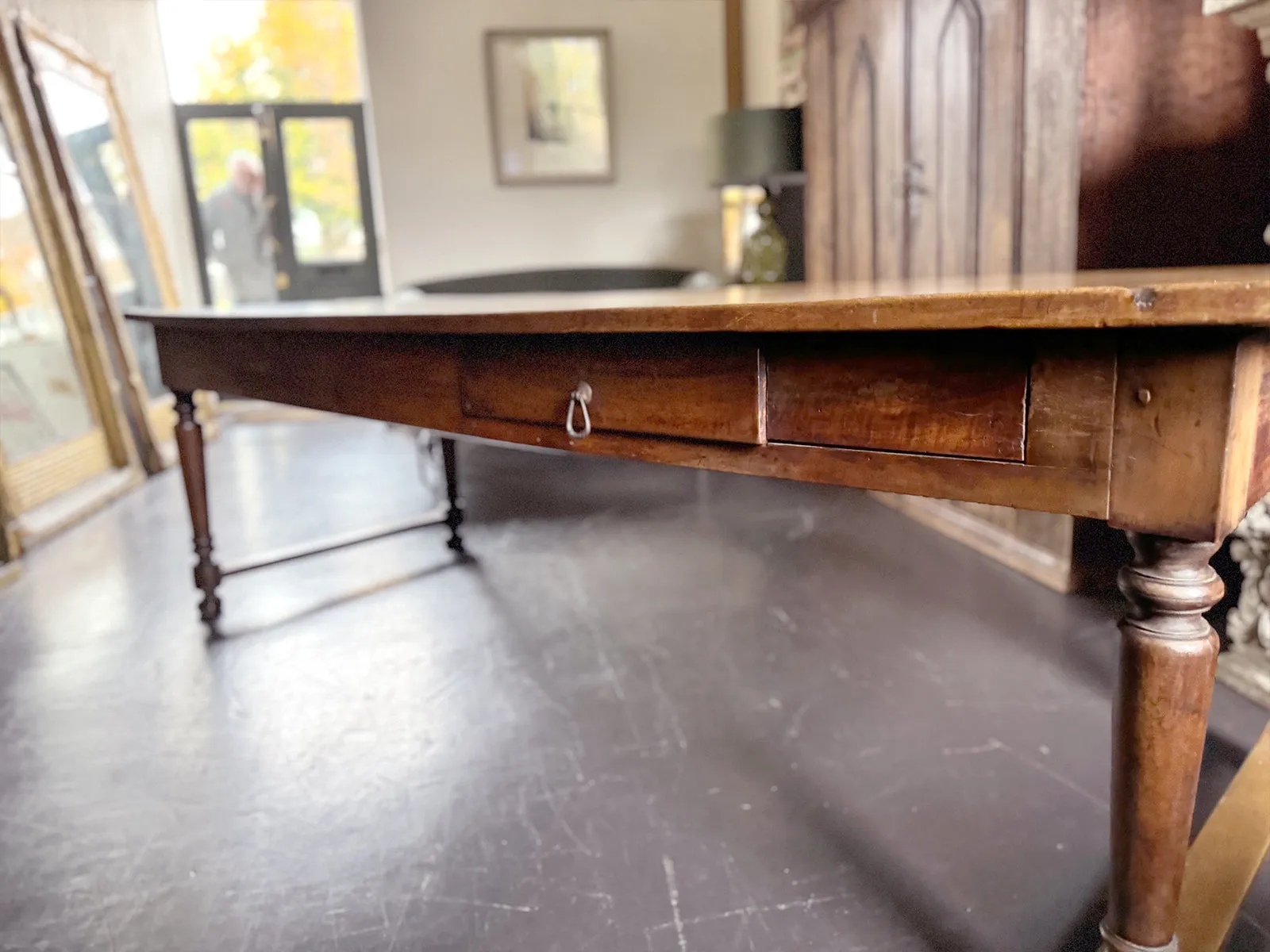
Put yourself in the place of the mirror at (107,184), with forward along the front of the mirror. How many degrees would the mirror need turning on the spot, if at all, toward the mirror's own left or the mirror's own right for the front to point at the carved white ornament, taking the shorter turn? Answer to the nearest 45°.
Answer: approximately 45° to the mirror's own right

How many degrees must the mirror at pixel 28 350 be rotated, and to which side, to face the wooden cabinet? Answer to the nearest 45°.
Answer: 0° — it already faces it

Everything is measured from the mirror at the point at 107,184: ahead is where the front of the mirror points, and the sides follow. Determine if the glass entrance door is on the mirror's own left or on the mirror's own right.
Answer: on the mirror's own left

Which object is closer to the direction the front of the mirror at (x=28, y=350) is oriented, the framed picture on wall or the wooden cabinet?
the wooden cabinet

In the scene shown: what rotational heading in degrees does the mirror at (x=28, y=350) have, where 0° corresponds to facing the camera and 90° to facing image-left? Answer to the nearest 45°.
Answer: approximately 315°

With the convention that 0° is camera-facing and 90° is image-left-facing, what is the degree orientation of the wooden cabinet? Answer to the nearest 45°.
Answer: approximately 45°

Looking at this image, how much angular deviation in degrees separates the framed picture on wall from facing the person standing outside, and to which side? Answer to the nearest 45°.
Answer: approximately 90° to its right
